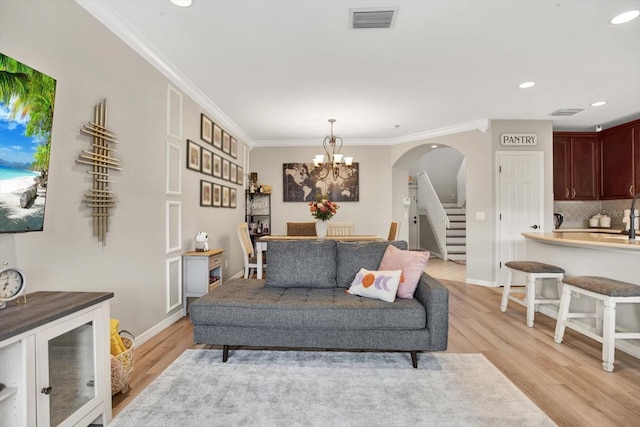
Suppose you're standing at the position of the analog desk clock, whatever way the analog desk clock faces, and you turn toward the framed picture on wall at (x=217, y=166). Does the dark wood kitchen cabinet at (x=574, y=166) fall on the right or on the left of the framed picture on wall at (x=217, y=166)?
right

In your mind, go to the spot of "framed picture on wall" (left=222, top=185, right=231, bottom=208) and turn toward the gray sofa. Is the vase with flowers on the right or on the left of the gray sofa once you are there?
left

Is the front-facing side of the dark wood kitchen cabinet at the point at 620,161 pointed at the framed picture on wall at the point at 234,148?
yes

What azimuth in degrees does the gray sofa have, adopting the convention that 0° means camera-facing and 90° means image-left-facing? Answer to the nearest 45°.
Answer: approximately 0°

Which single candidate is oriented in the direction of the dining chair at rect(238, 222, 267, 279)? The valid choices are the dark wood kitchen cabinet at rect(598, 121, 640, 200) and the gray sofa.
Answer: the dark wood kitchen cabinet

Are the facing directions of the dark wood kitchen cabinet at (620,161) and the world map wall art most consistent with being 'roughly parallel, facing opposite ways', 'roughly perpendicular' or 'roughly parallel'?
roughly perpendicular

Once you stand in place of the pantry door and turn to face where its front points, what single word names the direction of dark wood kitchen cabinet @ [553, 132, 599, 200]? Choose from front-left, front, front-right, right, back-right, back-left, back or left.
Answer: back-left

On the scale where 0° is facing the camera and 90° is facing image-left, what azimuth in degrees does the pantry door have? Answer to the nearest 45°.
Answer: approximately 0°

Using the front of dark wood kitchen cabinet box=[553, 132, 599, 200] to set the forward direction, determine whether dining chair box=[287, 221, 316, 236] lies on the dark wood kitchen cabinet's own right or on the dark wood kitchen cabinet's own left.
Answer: on the dark wood kitchen cabinet's own right

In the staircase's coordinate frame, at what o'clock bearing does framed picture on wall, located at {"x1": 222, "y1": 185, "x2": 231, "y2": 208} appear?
The framed picture on wall is roughly at 1 o'clock from the staircase.
